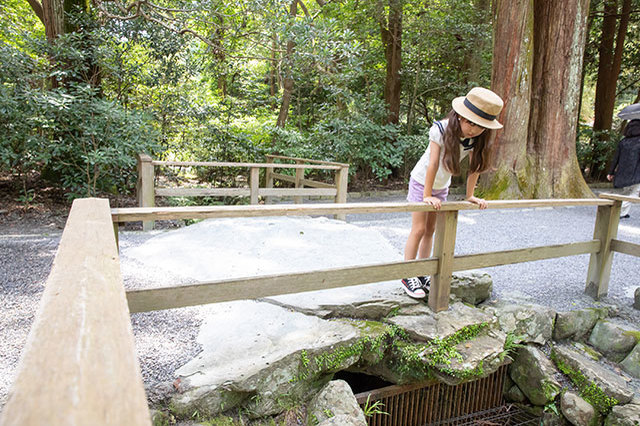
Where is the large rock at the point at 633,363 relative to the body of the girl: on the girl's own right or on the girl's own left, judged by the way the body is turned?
on the girl's own left
